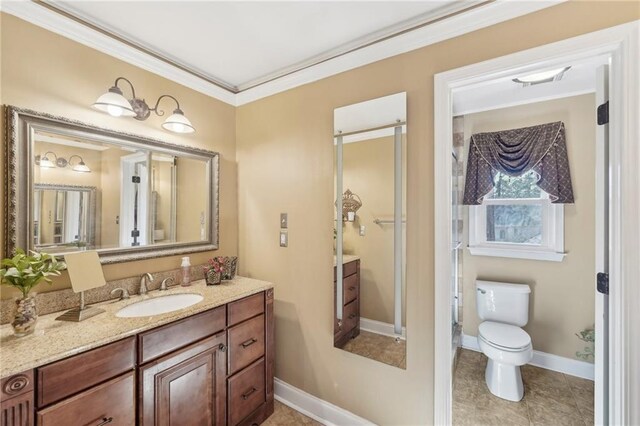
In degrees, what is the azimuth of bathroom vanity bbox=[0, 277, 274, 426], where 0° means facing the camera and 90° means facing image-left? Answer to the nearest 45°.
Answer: approximately 315°

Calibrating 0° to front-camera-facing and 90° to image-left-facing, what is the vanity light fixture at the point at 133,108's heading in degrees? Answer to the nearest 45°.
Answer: approximately 315°

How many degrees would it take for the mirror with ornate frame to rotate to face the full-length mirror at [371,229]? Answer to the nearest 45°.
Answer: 0° — it already faces it

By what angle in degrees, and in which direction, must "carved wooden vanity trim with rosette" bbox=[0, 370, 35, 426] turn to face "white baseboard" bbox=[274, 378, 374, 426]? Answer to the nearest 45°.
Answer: approximately 45° to its left

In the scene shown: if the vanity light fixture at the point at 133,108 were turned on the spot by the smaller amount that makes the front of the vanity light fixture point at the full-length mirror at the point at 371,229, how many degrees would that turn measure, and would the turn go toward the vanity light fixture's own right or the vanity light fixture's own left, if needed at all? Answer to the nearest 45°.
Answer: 0° — it already faces it

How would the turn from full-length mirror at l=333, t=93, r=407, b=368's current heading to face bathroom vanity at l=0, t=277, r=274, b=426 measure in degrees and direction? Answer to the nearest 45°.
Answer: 0° — it already faces it

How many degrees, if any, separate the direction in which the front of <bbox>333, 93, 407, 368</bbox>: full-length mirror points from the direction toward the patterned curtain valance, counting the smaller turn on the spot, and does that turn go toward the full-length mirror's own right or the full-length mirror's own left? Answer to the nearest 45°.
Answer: approximately 180°
